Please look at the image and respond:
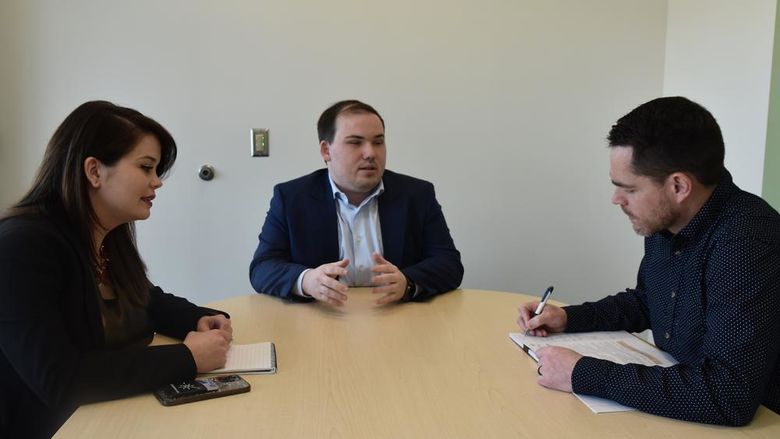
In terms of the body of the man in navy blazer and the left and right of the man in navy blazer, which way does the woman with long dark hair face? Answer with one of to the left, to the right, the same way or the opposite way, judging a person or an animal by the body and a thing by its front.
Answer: to the left

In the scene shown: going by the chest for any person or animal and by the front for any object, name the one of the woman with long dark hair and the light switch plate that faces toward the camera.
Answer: the light switch plate

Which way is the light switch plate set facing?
toward the camera

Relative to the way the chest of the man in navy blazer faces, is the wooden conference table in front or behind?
in front

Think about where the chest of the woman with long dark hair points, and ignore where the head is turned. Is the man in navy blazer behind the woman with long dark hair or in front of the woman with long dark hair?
in front

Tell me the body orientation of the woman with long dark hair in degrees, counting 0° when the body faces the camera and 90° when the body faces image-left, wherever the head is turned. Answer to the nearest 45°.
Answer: approximately 270°

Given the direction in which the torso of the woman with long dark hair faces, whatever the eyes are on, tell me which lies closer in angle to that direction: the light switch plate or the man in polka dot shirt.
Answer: the man in polka dot shirt

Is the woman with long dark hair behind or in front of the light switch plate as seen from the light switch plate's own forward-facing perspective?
in front

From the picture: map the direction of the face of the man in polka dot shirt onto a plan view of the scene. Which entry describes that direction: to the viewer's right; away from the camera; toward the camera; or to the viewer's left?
to the viewer's left

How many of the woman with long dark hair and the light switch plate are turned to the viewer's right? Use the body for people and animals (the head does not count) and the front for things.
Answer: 1

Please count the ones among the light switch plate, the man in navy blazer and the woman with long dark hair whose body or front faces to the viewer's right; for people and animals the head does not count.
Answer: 1

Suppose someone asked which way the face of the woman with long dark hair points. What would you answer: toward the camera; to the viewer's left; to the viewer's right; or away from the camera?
to the viewer's right

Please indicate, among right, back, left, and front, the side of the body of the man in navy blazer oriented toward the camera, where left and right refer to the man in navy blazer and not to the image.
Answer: front

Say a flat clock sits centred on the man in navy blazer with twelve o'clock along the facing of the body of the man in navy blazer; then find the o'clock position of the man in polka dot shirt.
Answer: The man in polka dot shirt is roughly at 11 o'clock from the man in navy blazer.
